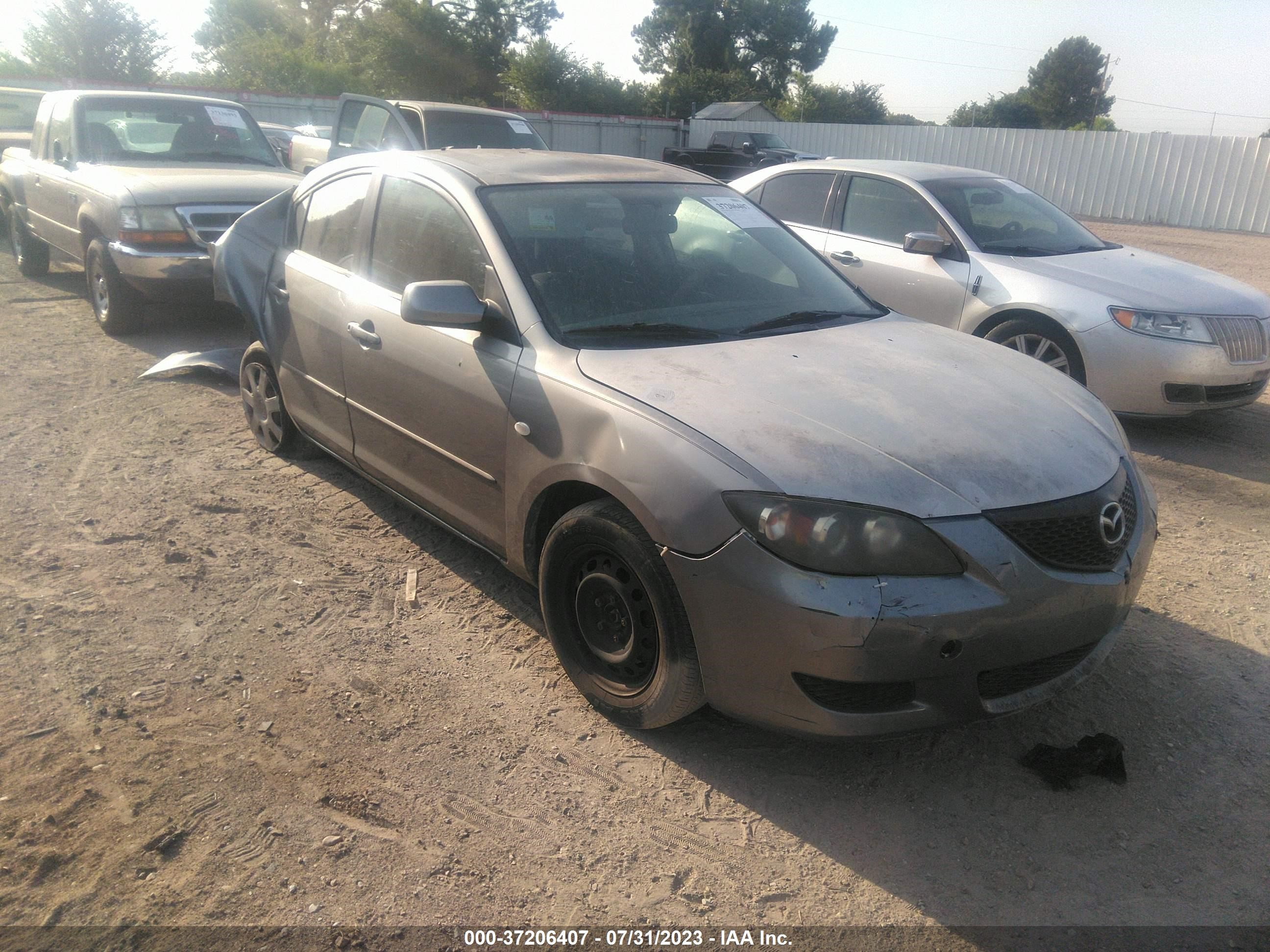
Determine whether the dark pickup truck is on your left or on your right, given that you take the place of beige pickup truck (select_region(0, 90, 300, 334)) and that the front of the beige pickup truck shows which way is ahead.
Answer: on your left

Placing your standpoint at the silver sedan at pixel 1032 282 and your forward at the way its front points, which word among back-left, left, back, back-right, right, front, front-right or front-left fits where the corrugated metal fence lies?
back-left

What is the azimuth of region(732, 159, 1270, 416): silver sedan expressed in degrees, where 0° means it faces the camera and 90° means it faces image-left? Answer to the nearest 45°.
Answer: approximately 315°

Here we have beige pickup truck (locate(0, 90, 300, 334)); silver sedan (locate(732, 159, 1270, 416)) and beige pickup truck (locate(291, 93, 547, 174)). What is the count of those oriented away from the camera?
0

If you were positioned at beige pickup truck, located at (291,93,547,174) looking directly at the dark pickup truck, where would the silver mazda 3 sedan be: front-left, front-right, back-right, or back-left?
back-right

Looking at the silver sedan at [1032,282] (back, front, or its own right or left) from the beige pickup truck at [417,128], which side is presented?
back

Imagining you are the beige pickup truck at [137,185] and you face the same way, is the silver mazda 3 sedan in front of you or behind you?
in front

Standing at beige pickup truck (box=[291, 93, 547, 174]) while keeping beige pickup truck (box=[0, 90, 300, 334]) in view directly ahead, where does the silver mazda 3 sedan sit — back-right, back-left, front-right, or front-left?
front-left

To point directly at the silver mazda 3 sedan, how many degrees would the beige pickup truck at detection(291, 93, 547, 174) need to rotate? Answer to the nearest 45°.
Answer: approximately 45° to its right

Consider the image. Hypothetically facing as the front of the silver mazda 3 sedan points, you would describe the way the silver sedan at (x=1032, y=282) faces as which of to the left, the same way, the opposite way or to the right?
the same way

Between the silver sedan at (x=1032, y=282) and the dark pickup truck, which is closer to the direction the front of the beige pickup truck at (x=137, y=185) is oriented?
the silver sedan

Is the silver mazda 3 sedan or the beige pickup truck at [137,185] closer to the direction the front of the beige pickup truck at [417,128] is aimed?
the silver mazda 3 sedan

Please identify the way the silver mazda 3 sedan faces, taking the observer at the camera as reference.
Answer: facing the viewer and to the right of the viewer

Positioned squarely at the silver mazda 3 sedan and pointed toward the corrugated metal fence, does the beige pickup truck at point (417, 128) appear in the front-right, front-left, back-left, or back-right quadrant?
front-left

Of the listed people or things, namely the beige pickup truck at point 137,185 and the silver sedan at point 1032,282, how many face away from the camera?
0

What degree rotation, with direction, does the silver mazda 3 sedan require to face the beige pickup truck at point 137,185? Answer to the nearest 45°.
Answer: approximately 180°

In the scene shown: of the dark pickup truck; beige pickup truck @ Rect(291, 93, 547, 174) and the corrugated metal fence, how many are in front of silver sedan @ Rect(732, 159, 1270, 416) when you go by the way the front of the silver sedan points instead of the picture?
0

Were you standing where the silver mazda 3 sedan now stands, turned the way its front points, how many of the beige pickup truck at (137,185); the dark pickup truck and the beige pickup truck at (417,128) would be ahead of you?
0
